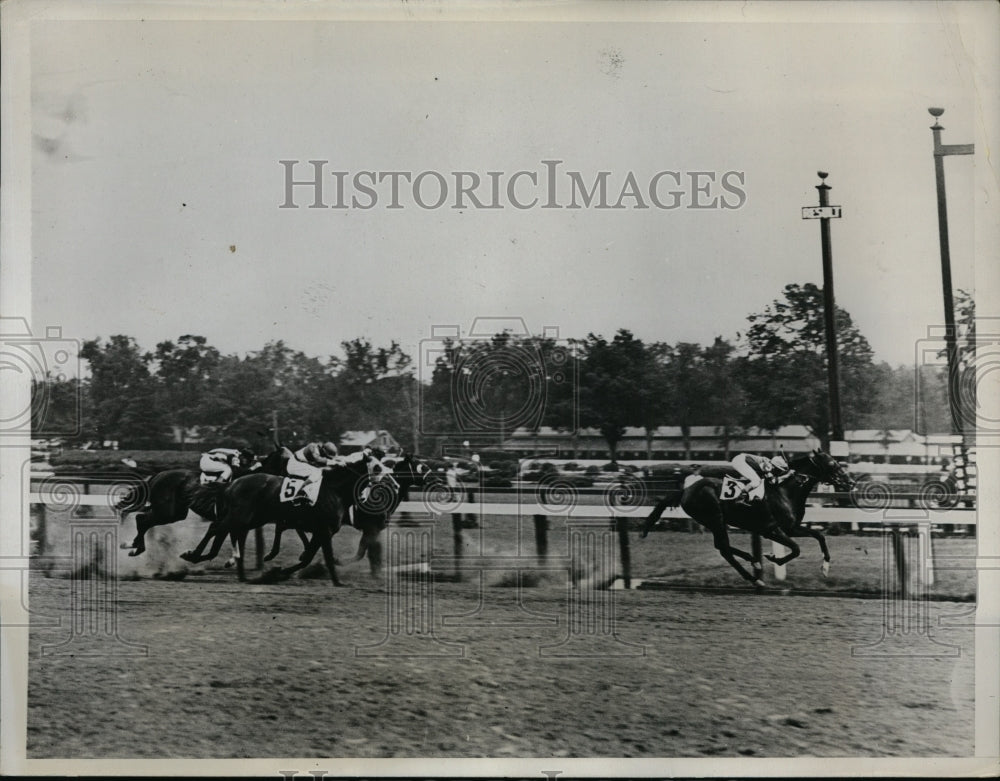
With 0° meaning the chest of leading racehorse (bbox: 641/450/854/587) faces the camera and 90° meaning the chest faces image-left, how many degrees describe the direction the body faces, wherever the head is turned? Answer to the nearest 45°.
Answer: approximately 270°

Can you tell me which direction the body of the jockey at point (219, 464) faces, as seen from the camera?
to the viewer's right

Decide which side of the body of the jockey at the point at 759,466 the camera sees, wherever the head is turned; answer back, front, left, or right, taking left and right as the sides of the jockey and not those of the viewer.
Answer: right

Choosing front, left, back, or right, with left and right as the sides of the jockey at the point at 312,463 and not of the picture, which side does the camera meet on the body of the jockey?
right

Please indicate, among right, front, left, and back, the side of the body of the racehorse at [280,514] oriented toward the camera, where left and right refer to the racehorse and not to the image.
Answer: right
